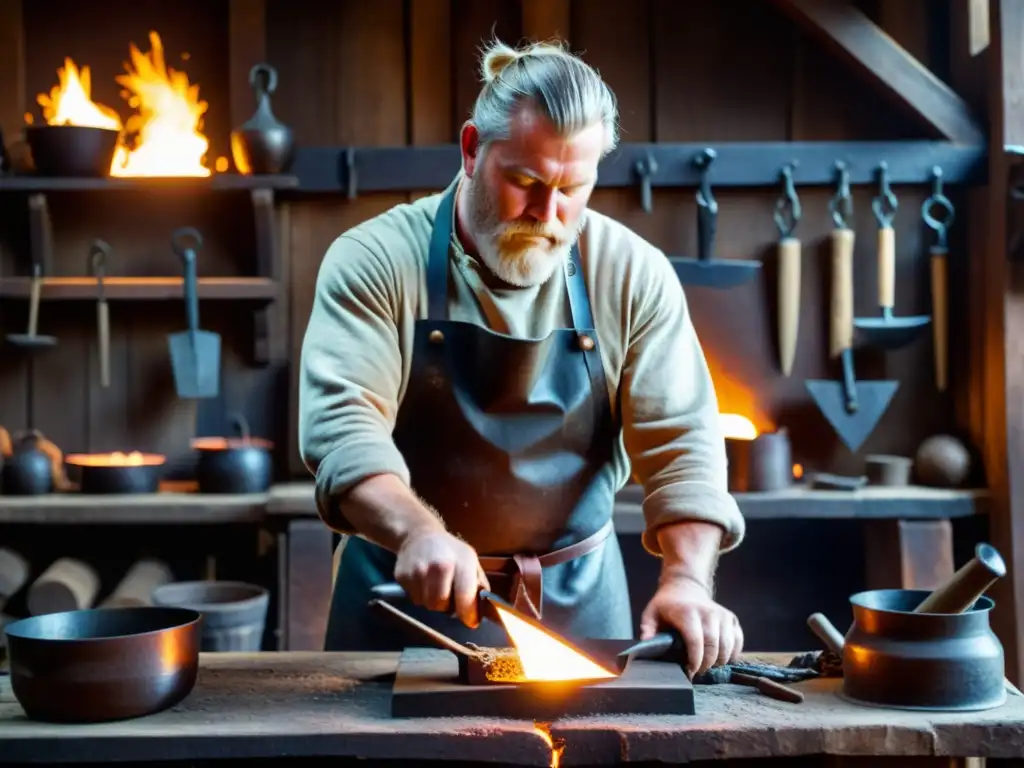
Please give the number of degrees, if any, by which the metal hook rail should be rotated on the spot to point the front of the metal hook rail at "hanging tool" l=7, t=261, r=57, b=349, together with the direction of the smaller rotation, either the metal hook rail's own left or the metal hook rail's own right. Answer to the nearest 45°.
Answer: approximately 90° to the metal hook rail's own right

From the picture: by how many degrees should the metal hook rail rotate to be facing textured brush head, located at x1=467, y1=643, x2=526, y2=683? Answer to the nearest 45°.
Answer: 0° — it already faces it

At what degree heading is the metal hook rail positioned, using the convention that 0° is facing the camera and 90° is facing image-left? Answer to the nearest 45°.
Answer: approximately 0°

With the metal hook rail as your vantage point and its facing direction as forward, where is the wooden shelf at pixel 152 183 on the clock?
The wooden shelf is roughly at 3 o'clock from the metal hook rail.

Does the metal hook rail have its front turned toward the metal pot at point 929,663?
yes

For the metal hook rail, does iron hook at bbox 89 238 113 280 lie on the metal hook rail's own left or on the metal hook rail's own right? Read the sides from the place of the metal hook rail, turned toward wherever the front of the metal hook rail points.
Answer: on the metal hook rail's own right

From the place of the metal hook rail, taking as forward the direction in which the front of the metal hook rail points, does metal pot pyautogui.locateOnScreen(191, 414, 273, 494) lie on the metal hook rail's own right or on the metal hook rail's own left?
on the metal hook rail's own right

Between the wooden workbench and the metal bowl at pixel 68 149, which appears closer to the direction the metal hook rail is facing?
the wooden workbench

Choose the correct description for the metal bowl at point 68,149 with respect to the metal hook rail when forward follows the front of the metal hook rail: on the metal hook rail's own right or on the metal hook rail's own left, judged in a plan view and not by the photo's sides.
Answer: on the metal hook rail's own right
